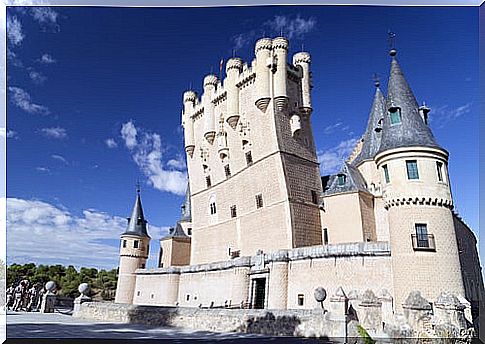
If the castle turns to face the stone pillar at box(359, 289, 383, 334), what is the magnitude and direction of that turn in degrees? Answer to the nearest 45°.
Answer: approximately 45° to its left

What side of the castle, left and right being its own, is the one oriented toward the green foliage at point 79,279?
right
